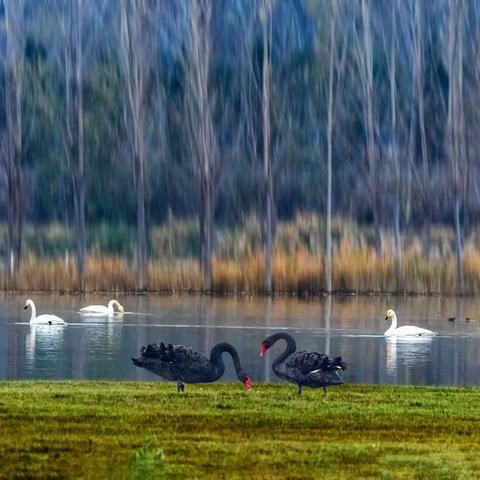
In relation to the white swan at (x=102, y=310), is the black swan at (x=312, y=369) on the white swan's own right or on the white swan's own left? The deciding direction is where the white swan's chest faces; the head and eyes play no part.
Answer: on the white swan's own right

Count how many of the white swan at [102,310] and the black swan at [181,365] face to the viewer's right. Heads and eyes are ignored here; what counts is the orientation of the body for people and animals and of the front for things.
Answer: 2

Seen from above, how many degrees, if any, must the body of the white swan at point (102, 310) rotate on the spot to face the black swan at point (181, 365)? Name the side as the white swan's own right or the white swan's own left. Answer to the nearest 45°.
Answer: approximately 90° to the white swan's own right

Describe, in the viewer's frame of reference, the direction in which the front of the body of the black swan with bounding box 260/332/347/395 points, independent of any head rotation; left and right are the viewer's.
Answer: facing to the left of the viewer

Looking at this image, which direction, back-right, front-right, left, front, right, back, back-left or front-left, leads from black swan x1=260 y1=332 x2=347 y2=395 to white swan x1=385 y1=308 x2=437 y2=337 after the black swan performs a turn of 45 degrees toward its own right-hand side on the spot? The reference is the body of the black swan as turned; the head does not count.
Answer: front-right

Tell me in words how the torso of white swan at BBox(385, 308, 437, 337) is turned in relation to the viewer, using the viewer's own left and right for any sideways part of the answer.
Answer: facing to the left of the viewer

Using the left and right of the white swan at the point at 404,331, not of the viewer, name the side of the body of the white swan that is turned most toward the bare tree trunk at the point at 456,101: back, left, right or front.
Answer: right

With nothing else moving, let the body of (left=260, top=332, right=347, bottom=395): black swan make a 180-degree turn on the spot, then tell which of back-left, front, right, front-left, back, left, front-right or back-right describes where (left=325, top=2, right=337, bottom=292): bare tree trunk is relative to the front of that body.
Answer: left

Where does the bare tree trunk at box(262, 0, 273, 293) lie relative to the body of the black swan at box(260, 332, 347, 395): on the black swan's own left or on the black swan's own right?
on the black swan's own right

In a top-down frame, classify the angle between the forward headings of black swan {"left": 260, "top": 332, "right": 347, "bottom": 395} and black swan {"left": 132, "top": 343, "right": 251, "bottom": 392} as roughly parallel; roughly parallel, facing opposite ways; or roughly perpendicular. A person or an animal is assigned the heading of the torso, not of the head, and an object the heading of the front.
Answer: roughly parallel, facing opposite ways

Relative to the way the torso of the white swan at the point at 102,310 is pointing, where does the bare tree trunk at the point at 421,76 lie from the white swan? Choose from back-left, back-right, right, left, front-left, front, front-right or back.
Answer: front-left

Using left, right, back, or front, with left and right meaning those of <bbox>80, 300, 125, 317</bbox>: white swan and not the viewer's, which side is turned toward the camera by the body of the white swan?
right

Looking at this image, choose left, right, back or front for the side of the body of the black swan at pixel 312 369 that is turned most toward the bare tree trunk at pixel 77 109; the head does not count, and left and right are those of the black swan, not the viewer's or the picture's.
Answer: right

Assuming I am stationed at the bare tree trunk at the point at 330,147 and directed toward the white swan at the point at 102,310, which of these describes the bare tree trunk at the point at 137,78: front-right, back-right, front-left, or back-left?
front-right

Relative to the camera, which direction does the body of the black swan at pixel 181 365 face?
to the viewer's right
